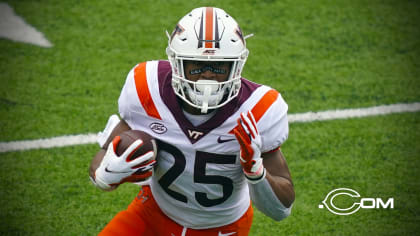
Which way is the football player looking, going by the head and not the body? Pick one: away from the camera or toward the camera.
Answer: toward the camera

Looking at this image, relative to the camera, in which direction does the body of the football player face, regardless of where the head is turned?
toward the camera
